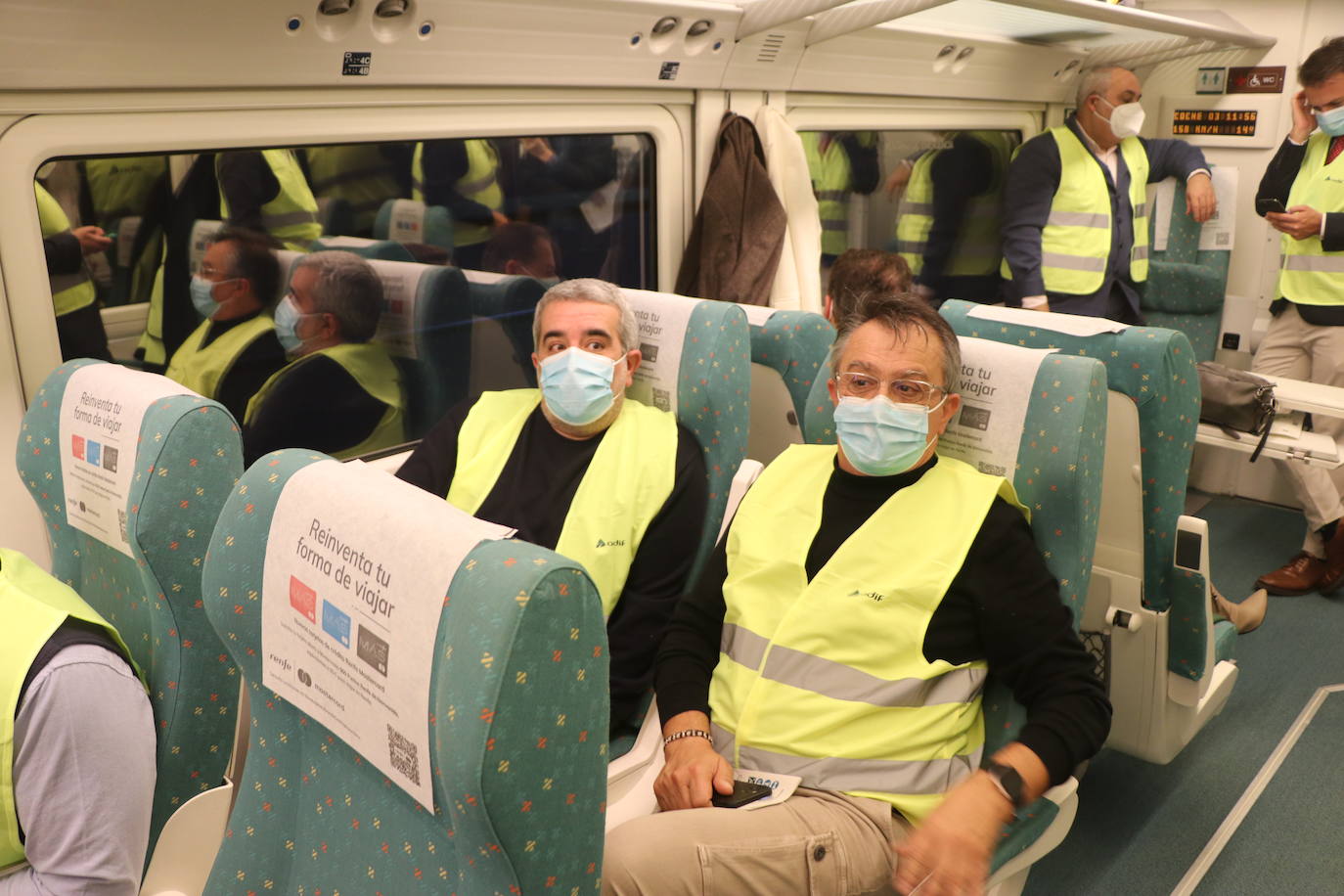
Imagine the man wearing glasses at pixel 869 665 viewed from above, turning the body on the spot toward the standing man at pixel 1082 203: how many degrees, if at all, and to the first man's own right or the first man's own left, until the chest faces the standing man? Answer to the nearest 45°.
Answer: approximately 135° to the first man's own right

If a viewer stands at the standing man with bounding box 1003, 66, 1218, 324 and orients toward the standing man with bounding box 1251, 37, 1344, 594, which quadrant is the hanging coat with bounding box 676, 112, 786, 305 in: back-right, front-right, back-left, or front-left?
back-right

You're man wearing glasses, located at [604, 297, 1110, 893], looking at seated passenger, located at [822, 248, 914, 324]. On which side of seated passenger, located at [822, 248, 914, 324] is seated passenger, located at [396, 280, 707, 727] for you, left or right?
left

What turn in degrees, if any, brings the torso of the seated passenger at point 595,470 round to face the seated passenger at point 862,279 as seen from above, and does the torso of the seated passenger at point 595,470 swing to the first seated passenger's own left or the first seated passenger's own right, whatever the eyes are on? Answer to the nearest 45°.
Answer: approximately 180°

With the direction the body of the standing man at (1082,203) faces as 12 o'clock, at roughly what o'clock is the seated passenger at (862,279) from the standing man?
The seated passenger is roughly at 2 o'clock from the standing man.

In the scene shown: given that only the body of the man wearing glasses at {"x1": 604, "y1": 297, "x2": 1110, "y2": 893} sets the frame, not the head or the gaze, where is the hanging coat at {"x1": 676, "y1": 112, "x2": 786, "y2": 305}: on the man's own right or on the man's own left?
on the man's own right

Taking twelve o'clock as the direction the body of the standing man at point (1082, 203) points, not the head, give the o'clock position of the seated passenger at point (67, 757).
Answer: The seated passenger is roughly at 2 o'clock from the standing man.

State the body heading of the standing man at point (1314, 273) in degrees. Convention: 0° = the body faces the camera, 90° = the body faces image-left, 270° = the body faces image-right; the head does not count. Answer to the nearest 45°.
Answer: approximately 45°
